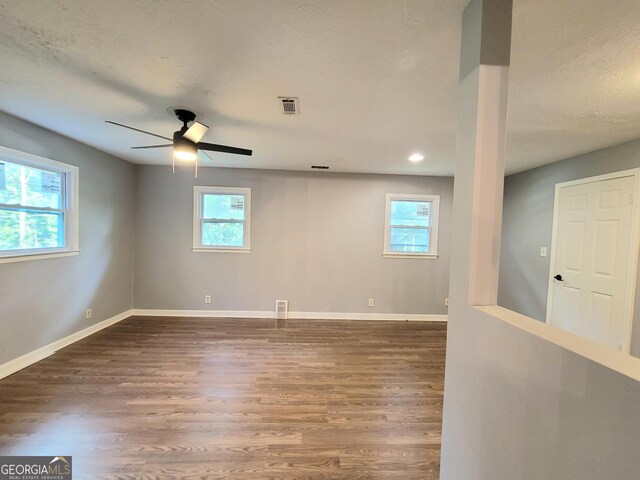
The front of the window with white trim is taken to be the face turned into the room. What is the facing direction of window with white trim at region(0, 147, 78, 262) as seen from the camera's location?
facing the viewer and to the right of the viewer

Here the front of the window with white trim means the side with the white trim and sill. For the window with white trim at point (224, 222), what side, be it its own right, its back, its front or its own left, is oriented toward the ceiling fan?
front

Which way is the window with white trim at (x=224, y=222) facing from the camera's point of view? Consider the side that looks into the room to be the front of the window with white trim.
toward the camera

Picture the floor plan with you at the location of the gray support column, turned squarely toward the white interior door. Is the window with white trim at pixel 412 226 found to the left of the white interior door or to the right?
left

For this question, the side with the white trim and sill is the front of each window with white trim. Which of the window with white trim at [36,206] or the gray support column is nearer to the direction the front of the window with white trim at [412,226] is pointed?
the gray support column

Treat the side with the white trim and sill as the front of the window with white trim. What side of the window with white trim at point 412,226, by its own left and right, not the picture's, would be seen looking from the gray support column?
front

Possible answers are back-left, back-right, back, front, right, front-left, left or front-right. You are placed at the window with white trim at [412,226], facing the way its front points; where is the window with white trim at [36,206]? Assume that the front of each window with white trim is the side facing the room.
front-right

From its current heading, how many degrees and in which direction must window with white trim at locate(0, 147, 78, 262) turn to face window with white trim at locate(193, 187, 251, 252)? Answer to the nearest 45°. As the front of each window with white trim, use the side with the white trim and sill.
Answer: approximately 45° to its left

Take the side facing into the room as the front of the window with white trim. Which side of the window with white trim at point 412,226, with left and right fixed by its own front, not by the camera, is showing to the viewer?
front

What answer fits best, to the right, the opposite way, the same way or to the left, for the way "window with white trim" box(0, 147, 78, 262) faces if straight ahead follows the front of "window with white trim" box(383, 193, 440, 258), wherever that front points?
to the left

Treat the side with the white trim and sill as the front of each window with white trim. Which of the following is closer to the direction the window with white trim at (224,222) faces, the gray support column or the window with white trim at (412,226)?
the gray support column

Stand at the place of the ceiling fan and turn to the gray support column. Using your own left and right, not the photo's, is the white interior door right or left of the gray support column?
left

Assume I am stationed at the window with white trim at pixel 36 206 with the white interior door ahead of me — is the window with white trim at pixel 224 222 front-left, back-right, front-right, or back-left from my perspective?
front-left

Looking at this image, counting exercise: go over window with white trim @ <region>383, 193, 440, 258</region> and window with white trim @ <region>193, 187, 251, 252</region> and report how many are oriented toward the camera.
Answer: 2

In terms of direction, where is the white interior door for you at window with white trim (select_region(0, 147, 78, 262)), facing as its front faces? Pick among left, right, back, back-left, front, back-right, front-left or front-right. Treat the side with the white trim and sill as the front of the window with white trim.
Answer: front

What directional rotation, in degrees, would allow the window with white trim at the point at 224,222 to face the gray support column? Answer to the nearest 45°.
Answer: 0° — it already faces it
